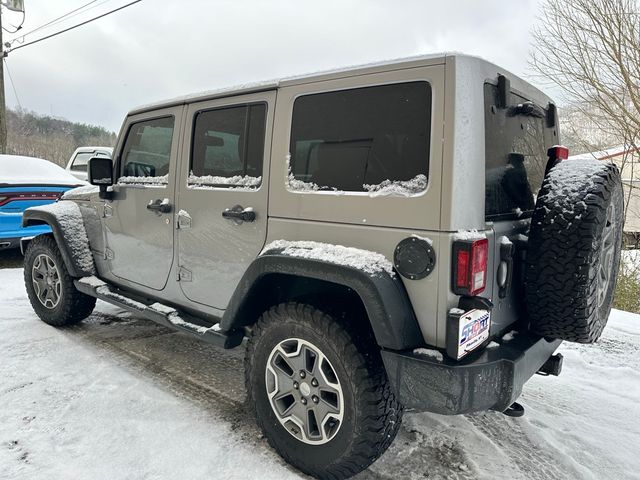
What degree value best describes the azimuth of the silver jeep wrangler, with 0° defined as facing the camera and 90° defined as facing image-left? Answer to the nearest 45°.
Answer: approximately 135°

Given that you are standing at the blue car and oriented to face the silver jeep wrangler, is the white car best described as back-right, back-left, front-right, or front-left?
back-left

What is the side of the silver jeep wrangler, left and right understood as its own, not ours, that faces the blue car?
front

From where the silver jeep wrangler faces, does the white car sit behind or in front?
in front

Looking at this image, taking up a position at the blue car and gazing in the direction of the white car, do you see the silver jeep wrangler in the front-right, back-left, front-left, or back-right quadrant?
back-right
